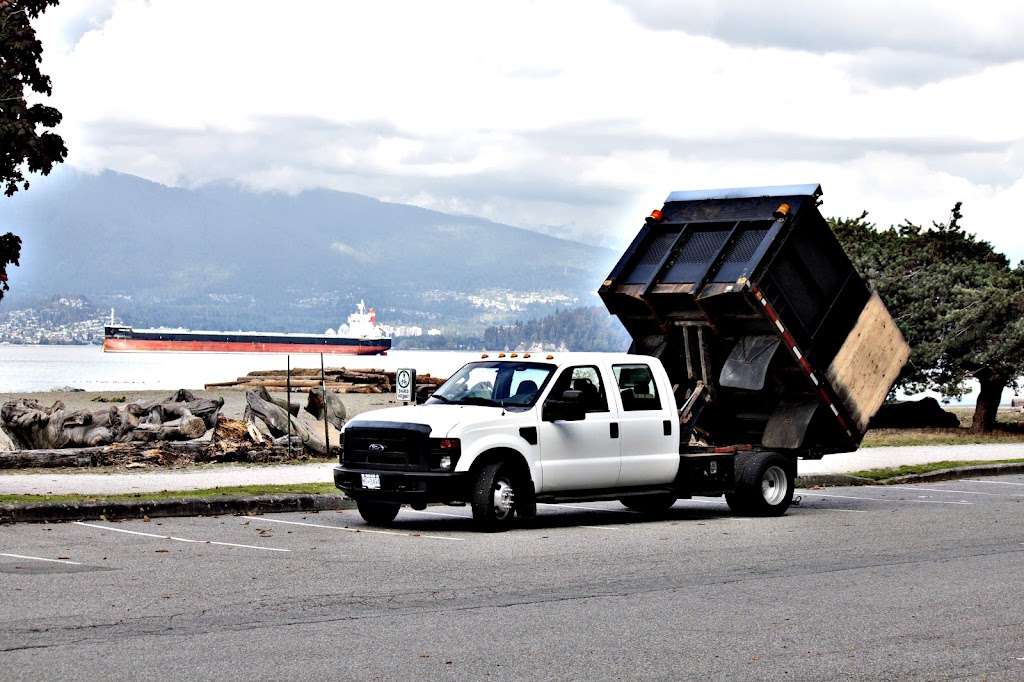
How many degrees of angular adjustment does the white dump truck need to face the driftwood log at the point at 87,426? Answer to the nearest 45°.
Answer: approximately 90° to its right

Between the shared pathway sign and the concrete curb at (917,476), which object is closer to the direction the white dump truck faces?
the shared pathway sign

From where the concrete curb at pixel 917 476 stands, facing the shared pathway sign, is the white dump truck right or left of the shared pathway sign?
left

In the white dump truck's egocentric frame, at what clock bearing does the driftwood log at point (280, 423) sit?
The driftwood log is roughly at 3 o'clock from the white dump truck.

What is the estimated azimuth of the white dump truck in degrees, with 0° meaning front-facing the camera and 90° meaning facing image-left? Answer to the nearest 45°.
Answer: approximately 45°

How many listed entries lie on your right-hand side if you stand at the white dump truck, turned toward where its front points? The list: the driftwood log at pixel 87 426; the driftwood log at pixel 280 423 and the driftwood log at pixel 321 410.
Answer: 3

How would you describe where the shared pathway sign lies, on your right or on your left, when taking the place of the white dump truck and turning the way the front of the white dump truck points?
on your right

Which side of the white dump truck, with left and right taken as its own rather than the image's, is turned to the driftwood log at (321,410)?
right
